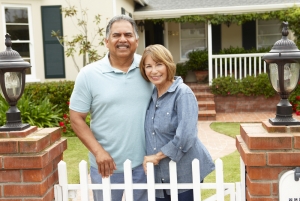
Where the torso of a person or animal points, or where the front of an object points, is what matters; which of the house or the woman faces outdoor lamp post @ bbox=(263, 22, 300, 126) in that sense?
the house

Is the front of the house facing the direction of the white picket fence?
yes

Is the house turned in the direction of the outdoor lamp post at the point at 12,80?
yes

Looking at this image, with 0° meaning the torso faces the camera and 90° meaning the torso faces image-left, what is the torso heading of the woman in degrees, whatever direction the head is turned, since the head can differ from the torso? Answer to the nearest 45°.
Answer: approximately 45°

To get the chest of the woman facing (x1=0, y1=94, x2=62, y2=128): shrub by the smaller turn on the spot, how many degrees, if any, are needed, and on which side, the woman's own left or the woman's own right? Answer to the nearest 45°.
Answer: approximately 90° to the woman's own right

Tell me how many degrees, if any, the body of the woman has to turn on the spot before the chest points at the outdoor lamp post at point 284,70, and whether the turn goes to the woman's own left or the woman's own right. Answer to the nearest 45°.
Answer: approximately 135° to the woman's own left

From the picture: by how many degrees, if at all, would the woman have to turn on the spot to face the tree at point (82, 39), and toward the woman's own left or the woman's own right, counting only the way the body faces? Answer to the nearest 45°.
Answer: approximately 135° to the woman's own right
